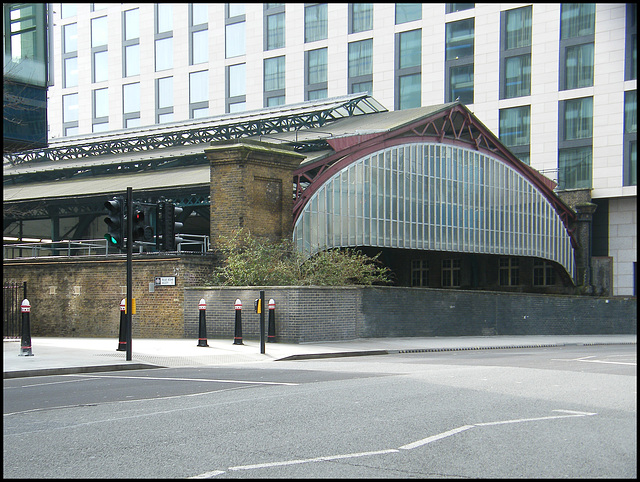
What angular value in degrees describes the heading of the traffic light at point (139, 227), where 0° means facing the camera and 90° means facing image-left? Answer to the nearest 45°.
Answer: approximately 0°

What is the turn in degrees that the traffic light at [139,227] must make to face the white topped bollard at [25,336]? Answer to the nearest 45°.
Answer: approximately 135° to its right

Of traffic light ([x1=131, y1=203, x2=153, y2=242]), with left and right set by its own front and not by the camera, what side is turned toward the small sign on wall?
back

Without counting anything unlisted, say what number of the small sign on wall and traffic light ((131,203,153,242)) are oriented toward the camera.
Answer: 2

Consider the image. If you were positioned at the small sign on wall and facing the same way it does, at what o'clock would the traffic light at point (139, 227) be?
The traffic light is roughly at 12 o'clock from the small sign on wall.

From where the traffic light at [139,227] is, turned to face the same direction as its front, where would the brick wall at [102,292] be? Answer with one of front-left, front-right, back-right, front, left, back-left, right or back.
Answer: back
